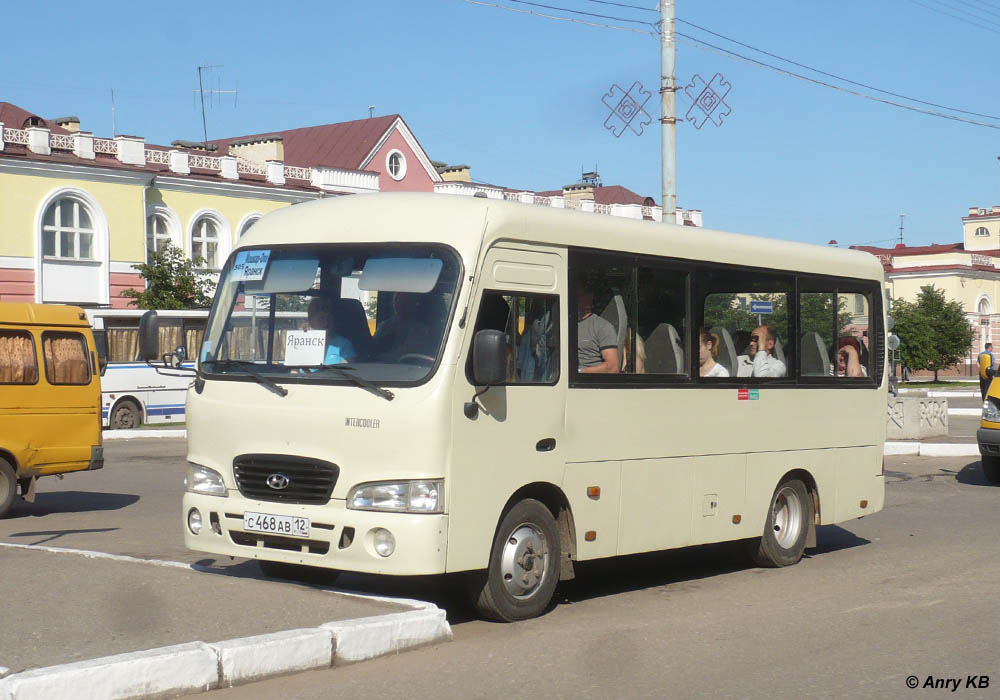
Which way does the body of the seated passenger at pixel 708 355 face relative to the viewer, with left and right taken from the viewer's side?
facing the viewer and to the left of the viewer

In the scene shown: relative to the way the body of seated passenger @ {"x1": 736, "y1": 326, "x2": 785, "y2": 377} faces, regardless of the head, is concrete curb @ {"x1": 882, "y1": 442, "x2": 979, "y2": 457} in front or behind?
behind

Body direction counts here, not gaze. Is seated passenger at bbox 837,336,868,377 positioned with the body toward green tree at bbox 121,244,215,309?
no

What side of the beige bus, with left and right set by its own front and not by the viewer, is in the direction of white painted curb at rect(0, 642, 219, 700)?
front

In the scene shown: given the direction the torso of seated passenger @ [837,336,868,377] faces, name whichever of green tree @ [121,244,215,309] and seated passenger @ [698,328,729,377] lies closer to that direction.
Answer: the seated passenger

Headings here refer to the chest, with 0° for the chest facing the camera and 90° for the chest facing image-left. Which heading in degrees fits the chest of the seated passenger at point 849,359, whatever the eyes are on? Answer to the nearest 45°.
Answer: approximately 45°

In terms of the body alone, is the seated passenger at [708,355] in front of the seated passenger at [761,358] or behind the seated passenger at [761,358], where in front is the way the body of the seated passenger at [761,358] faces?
in front

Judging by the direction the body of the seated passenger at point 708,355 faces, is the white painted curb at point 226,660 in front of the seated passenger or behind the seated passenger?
in front

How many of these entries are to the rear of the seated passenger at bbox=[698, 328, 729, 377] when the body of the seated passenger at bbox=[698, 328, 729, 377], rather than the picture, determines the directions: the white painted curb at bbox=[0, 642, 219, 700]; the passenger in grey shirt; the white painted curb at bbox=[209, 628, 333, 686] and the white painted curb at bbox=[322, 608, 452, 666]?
0

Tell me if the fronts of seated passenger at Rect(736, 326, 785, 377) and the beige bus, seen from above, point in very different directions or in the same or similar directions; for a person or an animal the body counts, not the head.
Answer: same or similar directions

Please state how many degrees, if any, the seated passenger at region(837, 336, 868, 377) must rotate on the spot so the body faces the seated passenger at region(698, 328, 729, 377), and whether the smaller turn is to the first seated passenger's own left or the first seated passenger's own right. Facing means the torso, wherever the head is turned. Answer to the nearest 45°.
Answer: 0° — they already face them

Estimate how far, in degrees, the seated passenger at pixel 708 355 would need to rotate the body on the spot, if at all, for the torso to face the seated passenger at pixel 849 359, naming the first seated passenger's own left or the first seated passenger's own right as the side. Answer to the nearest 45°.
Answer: approximately 180°

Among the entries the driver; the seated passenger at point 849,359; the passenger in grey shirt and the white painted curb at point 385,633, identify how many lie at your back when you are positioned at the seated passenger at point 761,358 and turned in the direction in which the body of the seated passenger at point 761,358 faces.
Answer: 1

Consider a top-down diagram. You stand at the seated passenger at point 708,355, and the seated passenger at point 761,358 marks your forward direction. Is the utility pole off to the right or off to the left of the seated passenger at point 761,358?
left

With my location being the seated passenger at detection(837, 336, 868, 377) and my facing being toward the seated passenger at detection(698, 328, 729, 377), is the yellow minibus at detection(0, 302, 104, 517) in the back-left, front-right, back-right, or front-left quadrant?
front-right

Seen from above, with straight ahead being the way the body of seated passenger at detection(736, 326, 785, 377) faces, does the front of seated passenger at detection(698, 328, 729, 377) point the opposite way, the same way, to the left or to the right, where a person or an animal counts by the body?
the same way

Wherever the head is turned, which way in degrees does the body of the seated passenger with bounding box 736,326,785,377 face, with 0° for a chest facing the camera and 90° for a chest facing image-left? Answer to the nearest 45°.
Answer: approximately 45°

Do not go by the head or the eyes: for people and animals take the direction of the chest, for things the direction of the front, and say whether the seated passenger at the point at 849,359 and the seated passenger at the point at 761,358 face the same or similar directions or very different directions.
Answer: same or similar directions

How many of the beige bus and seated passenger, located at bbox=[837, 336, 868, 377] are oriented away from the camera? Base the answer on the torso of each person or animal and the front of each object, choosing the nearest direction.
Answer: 0
